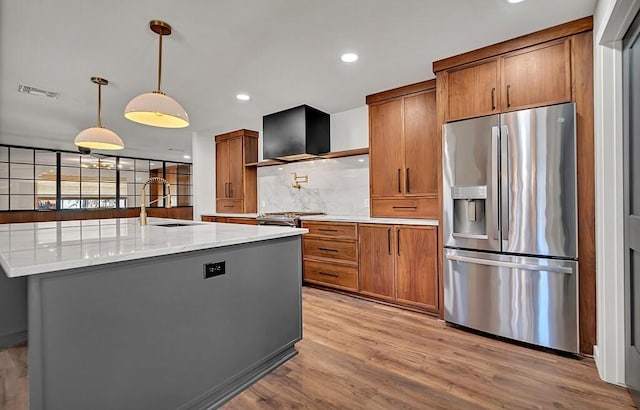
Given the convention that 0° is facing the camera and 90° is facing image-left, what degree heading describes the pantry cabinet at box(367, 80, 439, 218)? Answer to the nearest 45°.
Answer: approximately 45°

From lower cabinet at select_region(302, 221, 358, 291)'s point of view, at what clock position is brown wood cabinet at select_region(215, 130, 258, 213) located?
The brown wood cabinet is roughly at 3 o'clock from the lower cabinet.

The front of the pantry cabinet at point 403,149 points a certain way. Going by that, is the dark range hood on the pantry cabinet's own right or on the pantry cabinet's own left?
on the pantry cabinet's own right

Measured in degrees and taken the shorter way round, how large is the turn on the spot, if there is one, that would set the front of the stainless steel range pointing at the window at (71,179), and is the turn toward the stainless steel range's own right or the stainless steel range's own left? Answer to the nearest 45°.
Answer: approximately 90° to the stainless steel range's own right

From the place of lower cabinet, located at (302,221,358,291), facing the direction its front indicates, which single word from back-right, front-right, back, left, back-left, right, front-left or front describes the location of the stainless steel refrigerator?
left

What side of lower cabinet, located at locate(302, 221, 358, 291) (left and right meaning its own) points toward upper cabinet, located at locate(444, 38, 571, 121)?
left

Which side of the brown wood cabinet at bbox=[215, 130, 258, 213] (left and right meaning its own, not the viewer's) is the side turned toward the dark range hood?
left

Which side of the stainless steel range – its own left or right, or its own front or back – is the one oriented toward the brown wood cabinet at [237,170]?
right

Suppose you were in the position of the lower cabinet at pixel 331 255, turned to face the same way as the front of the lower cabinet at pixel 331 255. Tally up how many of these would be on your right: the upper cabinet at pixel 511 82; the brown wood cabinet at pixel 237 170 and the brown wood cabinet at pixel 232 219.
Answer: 2
